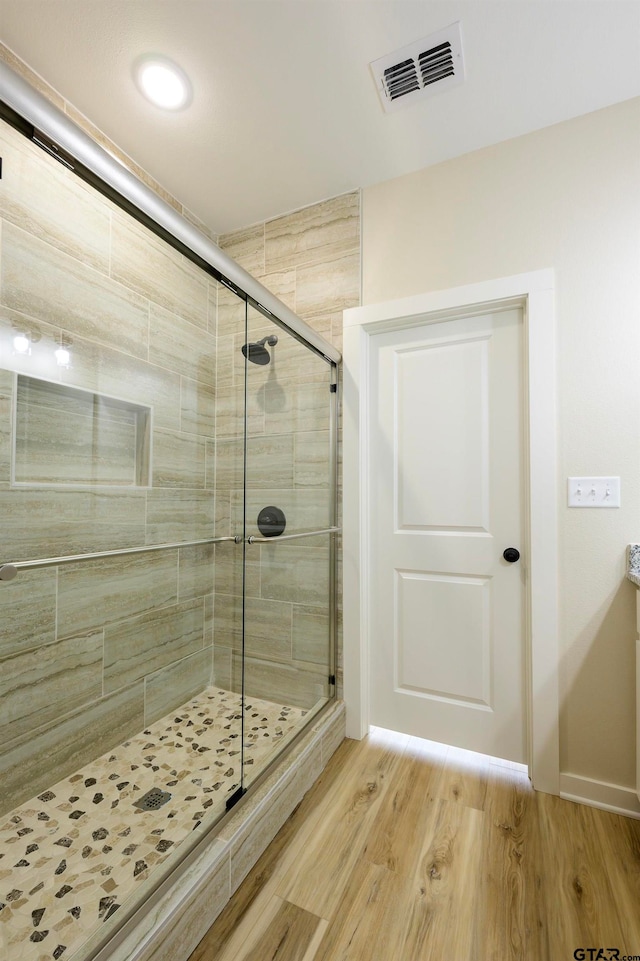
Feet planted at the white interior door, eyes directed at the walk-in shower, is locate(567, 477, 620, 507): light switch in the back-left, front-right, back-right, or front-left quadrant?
back-left

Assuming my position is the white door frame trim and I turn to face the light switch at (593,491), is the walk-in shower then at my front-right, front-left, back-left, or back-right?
back-right

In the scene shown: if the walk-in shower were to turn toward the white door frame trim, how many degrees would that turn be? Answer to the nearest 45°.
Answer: approximately 45° to its left

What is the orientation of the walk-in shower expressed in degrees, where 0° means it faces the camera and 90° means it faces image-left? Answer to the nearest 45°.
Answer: approximately 315°

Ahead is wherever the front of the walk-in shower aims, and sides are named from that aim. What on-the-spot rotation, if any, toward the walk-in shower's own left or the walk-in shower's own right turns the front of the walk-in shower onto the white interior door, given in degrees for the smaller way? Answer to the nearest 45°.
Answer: approximately 45° to the walk-in shower's own left

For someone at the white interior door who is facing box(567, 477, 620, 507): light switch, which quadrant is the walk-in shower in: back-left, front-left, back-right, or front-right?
back-right

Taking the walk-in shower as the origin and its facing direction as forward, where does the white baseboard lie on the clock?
The white baseboard is roughly at 11 o'clock from the walk-in shower.
